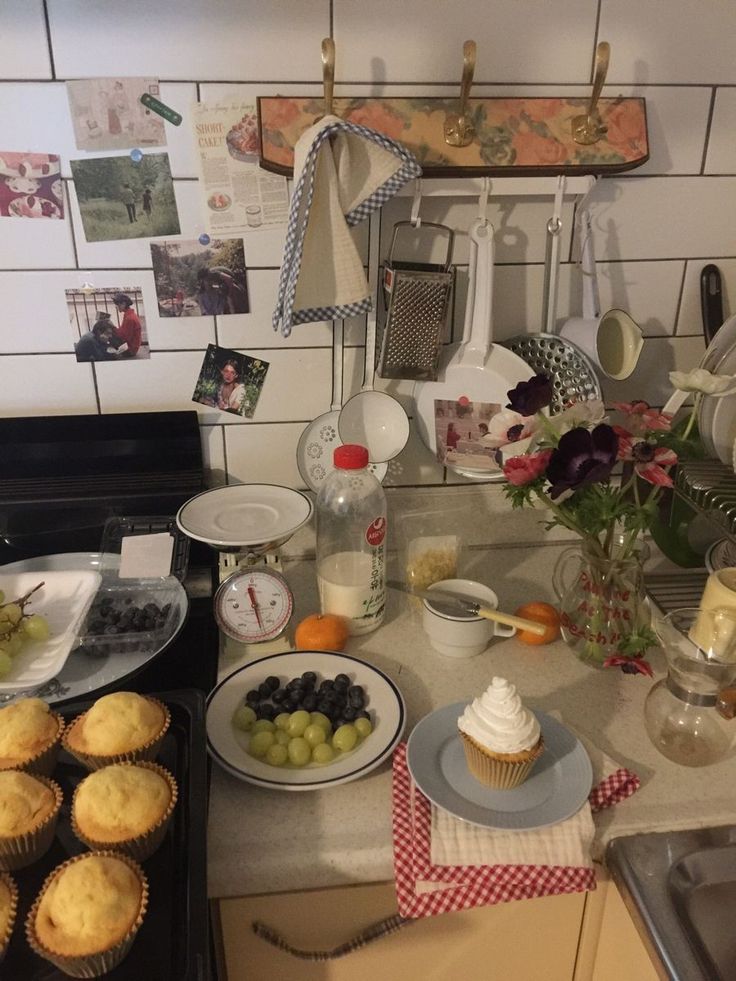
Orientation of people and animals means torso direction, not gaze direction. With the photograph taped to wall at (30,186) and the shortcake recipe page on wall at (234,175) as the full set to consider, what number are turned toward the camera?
2

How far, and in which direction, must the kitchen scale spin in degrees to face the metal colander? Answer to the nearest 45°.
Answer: approximately 90° to its left

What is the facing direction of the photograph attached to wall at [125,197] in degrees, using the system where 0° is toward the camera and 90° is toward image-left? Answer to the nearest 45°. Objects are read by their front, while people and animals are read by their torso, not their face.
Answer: approximately 0°

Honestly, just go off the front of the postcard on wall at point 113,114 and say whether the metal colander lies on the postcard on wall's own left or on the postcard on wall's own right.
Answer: on the postcard on wall's own left

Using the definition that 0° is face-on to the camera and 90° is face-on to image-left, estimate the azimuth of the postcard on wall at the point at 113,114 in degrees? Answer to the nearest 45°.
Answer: approximately 0°

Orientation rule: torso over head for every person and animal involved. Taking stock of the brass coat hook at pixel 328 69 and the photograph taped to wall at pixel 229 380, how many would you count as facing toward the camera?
2
